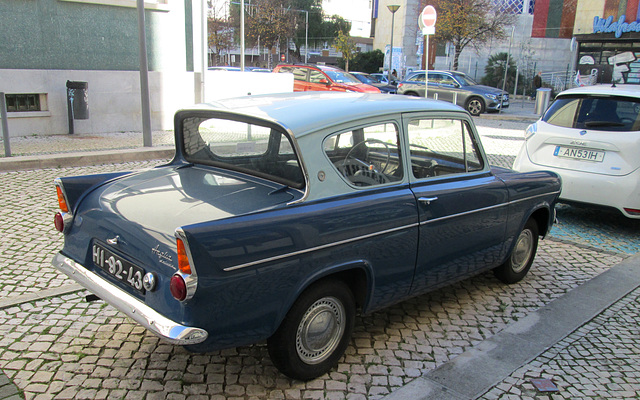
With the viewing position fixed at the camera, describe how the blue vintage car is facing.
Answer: facing away from the viewer and to the right of the viewer

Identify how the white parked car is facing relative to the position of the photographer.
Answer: facing away from the viewer and to the right of the viewer

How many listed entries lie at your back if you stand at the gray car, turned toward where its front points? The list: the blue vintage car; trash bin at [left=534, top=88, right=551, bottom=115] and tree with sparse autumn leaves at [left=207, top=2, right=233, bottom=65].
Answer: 1

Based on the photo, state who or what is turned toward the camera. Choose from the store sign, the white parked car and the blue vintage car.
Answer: the store sign

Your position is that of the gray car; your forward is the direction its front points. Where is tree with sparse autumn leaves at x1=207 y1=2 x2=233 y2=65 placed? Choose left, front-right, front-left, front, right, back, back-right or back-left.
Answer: back

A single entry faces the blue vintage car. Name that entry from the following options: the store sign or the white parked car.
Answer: the store sign

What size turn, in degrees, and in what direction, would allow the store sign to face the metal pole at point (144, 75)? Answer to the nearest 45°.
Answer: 0° — it already faces it

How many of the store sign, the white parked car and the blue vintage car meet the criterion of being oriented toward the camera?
1

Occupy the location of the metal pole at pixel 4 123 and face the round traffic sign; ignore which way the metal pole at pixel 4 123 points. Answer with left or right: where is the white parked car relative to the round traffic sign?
right

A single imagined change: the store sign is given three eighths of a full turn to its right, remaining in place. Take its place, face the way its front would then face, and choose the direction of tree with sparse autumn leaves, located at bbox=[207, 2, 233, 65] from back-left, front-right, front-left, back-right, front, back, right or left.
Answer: front-left

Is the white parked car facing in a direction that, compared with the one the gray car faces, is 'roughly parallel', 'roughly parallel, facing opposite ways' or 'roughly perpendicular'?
roughly perpendicular

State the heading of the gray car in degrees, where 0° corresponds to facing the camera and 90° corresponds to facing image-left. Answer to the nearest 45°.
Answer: approximately 315°

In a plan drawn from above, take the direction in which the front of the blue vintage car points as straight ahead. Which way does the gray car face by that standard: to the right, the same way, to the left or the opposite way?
to the right

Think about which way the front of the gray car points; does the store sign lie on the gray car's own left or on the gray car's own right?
on the gray car's own left

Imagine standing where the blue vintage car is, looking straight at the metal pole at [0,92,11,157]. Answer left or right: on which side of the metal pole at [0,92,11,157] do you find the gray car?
right
